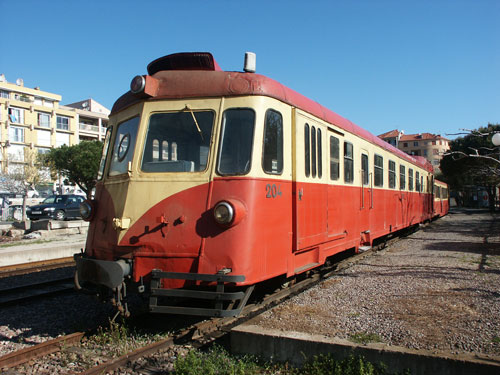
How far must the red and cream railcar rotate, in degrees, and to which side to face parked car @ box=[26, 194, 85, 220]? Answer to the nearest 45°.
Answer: approximately 90° to its right

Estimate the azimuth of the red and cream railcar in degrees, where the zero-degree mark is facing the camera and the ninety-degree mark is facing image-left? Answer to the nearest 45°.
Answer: approximately 45°

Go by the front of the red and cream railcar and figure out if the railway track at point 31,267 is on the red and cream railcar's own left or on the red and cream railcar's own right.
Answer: on the red and cream railcar's own right

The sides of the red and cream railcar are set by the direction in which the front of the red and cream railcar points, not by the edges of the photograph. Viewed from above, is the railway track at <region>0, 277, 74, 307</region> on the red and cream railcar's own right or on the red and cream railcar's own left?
on the red and cream railcar's own right

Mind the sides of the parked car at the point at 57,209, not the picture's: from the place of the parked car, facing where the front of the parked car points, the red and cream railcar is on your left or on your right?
on your left

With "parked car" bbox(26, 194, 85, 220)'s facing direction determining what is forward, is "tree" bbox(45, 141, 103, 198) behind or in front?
behind

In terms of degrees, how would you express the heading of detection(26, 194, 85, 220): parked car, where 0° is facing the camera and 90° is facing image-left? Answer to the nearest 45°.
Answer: approximately 45°

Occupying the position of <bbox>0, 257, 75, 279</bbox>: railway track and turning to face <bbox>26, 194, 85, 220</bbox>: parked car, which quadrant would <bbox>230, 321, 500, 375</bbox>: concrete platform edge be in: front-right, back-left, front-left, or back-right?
back-right

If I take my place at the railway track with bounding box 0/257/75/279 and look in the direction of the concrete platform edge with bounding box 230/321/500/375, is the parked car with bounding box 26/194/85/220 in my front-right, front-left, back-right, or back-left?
back-left
